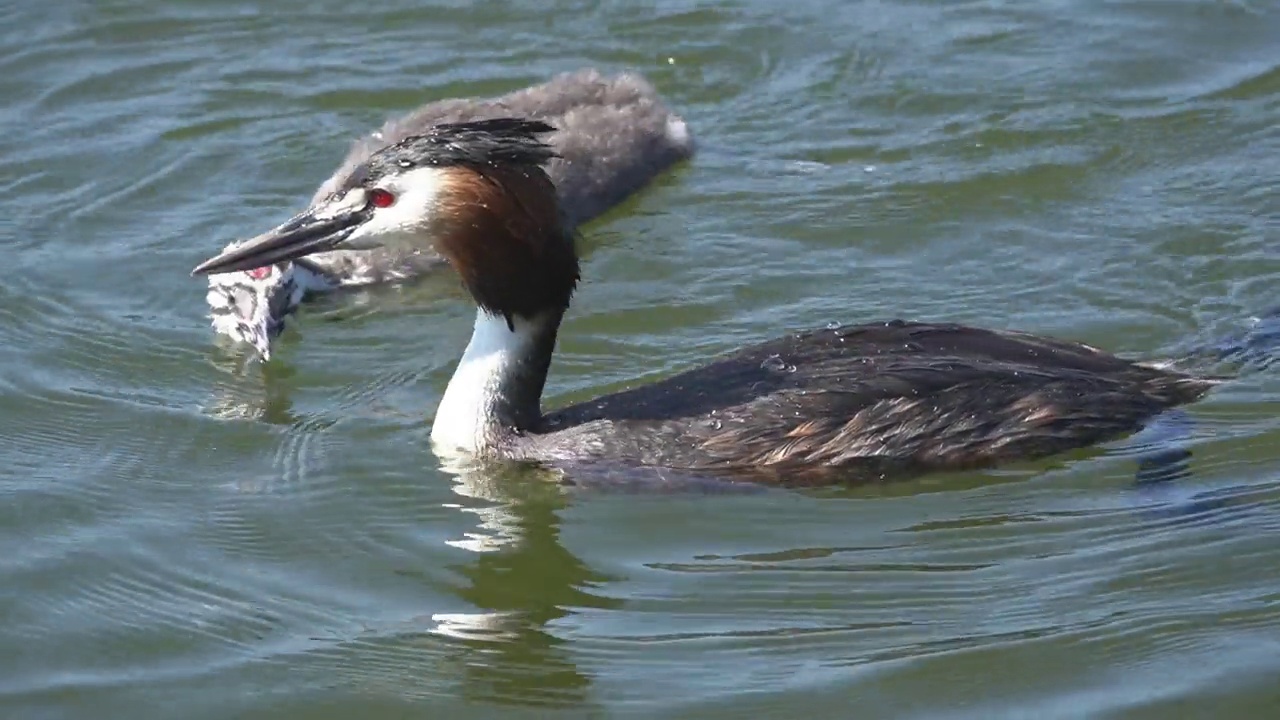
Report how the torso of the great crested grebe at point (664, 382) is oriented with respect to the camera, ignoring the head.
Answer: to the viewer's left
